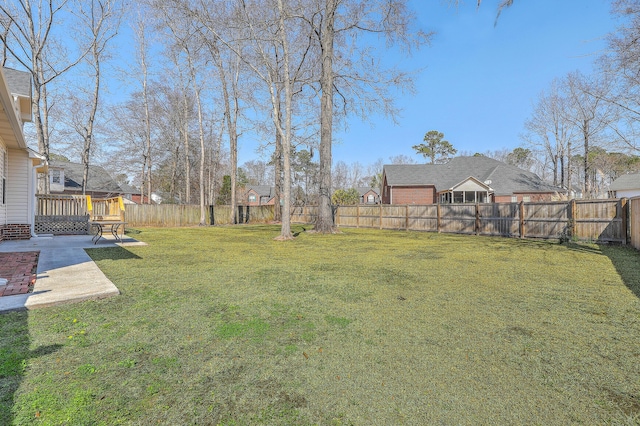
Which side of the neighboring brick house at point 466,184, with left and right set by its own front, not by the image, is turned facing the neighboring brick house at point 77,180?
left

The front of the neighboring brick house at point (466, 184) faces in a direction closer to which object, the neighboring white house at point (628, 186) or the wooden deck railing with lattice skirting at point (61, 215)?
the neighboring white house

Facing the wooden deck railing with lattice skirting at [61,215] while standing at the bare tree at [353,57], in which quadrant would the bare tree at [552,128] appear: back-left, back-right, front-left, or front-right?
back-right

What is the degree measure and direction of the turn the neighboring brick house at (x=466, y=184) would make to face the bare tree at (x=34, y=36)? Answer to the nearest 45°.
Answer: approximately 135° to its left

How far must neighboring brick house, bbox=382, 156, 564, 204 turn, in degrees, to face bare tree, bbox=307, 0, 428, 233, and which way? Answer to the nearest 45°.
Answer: approximately 180°

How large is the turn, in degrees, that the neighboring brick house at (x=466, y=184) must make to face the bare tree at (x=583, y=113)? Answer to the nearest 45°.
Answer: approximately 90° to its right

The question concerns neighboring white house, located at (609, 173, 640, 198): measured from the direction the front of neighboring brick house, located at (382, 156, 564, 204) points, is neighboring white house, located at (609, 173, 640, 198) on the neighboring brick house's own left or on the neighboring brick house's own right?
on the neighboring brick house's own right

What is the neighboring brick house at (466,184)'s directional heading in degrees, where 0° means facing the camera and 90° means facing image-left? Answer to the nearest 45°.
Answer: approximately 180°

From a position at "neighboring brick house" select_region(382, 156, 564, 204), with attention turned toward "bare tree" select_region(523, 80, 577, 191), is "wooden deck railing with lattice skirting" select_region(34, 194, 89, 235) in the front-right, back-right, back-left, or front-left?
back-right
